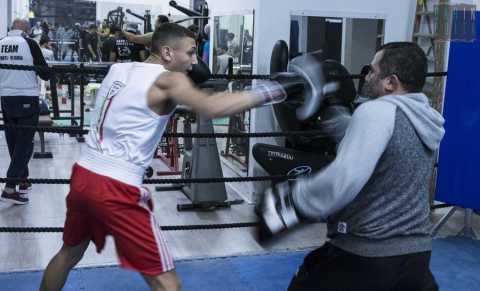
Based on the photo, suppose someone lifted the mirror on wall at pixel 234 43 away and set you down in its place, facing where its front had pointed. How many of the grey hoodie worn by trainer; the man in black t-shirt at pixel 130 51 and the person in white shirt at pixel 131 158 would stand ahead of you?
2

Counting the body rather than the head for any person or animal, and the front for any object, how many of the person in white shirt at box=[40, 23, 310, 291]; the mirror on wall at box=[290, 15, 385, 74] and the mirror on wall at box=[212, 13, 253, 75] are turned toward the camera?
2

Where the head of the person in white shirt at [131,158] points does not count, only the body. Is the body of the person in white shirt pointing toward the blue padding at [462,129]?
yes

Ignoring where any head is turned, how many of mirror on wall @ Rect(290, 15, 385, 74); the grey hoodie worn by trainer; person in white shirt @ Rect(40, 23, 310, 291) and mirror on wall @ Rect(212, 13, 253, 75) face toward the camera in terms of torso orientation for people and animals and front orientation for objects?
2

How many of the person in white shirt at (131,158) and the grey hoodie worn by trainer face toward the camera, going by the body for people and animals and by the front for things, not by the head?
0

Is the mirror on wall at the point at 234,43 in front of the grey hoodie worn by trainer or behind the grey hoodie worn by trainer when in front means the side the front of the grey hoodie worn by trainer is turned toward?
in front

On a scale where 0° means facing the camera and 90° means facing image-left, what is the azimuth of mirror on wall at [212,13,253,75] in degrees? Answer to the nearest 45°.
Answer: approximately 0°

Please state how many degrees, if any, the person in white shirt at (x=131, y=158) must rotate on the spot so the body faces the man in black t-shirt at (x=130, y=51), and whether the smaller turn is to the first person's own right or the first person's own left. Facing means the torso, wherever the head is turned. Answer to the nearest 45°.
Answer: approximately 45° to the first person's own left

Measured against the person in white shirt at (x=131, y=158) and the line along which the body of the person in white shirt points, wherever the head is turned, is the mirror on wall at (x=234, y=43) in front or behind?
in front

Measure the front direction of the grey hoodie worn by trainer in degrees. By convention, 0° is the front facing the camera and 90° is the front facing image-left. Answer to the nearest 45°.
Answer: approximately 135°

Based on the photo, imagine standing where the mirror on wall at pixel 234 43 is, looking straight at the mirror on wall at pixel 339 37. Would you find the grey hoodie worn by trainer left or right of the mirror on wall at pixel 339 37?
right
